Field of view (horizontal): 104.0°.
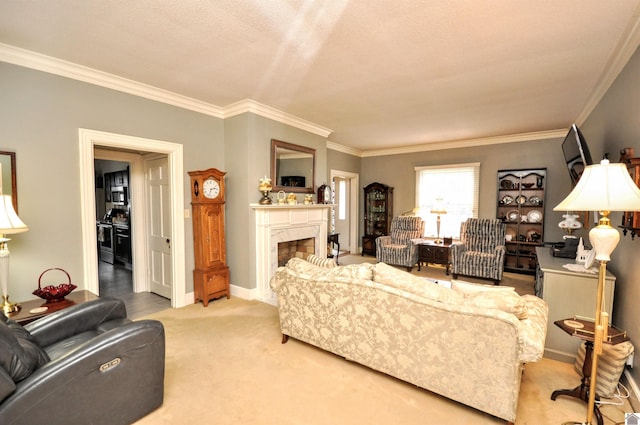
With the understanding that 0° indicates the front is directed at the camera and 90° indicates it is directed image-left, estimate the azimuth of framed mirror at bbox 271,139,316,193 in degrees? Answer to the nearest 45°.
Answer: approximately 315°

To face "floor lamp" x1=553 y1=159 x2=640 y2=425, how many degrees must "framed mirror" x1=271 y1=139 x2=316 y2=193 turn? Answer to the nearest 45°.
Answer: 0° — it already faces it

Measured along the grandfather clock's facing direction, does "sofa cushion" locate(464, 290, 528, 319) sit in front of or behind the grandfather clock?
in front

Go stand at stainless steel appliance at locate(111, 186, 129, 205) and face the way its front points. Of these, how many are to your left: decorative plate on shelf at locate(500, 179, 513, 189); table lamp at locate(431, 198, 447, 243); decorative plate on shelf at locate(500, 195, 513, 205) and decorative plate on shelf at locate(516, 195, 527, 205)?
4

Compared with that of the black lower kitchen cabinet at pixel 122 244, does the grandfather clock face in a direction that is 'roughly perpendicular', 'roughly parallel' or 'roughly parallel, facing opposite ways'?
roughly perpendicular

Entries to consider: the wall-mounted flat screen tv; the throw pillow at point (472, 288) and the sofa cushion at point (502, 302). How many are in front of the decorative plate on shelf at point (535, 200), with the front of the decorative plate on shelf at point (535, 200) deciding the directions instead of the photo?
3

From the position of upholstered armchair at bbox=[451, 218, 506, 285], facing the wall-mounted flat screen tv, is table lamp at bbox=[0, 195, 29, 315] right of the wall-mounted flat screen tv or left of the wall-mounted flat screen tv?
right

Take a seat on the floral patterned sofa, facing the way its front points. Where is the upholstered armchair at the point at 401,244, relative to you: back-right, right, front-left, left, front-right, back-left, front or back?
front-left

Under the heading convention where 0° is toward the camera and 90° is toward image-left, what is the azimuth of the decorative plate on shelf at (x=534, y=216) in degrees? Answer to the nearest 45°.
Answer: approximately 0°

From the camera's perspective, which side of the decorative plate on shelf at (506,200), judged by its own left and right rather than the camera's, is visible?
front

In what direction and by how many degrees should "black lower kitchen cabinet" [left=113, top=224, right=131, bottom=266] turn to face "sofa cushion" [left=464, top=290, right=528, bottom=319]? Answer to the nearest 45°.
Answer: approximately 45° to its left

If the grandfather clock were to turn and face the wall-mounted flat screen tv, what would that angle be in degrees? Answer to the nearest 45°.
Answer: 0° — it already faces it

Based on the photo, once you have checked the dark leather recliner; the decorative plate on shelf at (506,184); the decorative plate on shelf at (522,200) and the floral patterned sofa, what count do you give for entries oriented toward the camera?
2

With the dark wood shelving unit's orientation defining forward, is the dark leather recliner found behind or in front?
in front

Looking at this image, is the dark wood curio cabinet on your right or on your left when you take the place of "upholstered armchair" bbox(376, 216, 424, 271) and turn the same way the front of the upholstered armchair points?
on your right

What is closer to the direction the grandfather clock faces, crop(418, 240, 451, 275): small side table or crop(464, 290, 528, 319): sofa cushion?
the sofa cushion

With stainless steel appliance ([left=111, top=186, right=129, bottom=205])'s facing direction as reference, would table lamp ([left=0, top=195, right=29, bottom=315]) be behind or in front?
in front
